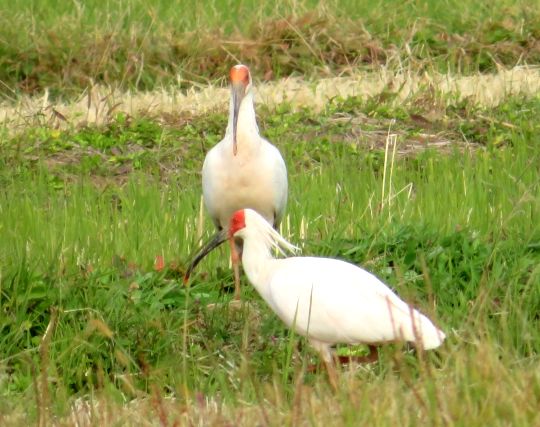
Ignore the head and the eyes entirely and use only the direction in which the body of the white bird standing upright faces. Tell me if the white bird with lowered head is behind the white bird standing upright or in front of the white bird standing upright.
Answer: in front

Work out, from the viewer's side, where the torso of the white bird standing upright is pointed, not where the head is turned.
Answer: toward the camera

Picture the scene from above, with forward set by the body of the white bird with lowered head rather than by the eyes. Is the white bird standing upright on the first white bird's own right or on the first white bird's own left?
on the first white bird's own right

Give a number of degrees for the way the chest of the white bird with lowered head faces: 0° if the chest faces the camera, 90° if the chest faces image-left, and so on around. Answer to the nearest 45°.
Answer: approximately 90°

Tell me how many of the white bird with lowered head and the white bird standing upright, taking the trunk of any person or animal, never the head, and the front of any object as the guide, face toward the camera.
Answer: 1

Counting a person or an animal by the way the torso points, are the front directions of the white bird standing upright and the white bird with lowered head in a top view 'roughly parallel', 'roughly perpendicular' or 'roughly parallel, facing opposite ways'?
roughly perpendicular
